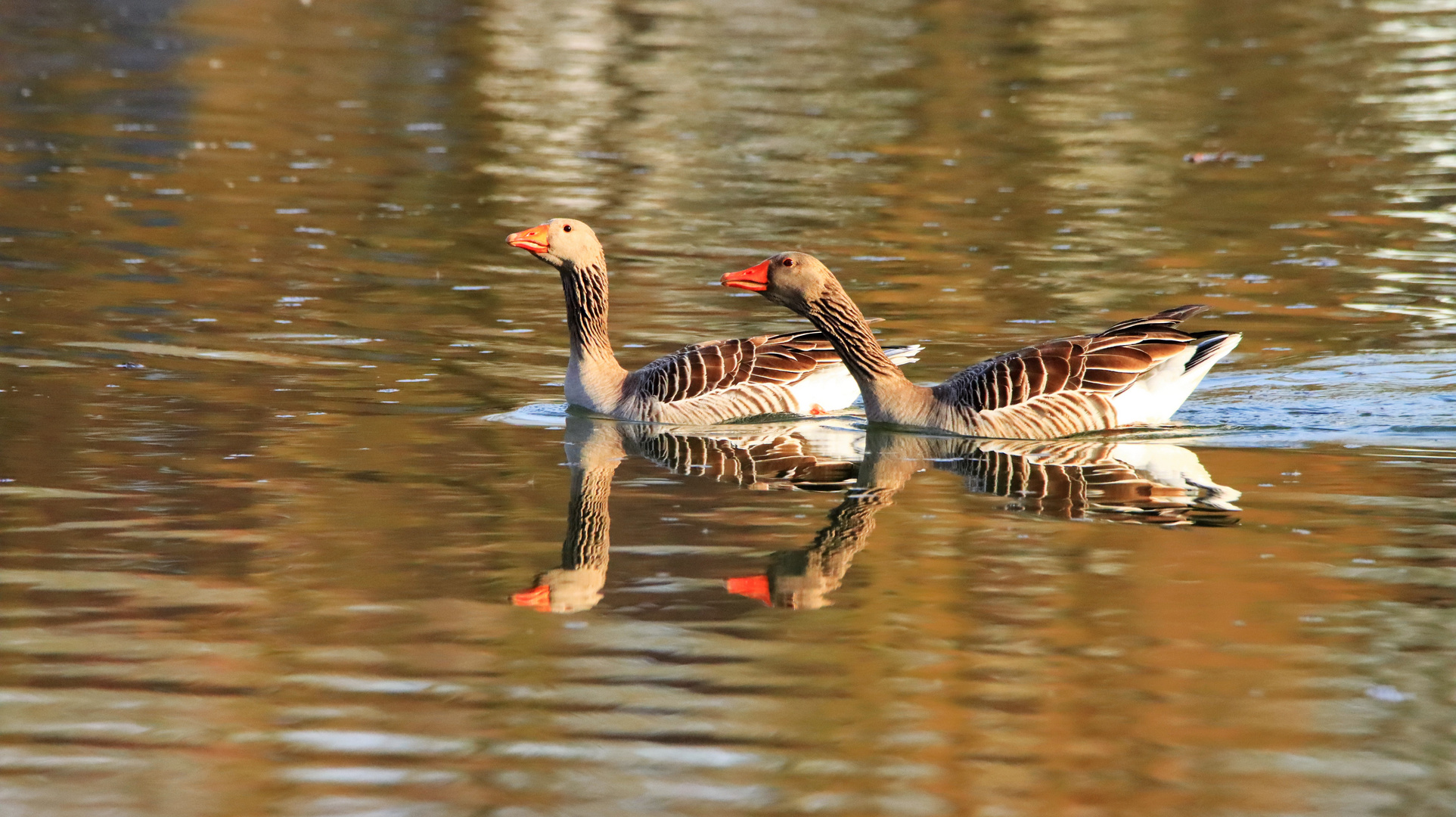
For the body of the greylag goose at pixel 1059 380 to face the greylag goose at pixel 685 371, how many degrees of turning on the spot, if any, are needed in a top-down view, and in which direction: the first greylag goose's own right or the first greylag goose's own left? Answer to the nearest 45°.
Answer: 0° — it already faces it

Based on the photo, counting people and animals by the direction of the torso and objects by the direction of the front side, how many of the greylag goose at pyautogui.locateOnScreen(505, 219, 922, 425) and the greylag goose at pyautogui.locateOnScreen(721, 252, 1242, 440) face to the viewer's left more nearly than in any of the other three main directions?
2

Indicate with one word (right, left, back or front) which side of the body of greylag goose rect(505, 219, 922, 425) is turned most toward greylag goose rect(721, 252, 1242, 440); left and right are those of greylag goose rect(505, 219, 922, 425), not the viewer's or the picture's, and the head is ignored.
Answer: back

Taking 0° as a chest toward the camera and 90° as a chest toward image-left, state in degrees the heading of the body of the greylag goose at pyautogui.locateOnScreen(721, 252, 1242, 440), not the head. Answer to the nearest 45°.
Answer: approximately 90°

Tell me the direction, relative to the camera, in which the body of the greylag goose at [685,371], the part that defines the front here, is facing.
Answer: to the viewer's left
